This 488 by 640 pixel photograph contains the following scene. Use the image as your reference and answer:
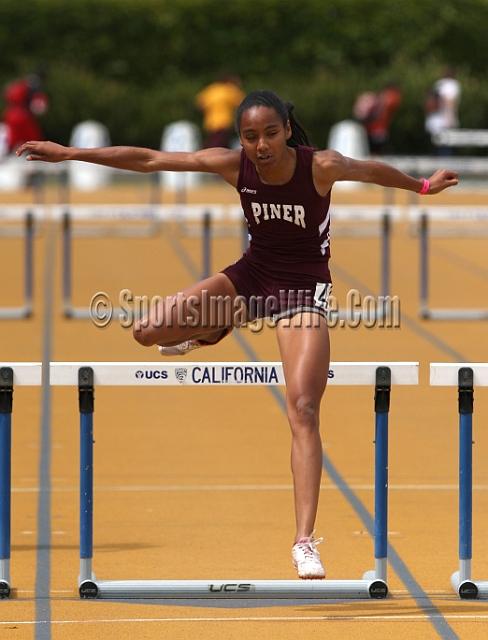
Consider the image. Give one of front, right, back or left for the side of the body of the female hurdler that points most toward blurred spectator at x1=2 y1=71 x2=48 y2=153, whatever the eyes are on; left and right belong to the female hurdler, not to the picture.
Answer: back

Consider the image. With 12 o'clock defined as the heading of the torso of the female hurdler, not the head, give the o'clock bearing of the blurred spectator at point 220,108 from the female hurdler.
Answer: The blurred spectator is roughly at 6 o'clock from the female hurdler.

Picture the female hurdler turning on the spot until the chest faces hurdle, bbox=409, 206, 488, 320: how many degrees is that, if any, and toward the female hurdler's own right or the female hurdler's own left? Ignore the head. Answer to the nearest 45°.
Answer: approximately 180°

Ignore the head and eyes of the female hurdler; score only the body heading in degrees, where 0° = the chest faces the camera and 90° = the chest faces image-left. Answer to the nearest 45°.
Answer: approximately 0°

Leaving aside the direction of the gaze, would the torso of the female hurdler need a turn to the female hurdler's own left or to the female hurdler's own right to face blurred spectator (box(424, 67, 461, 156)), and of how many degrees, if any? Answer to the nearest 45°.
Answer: approximately 180°

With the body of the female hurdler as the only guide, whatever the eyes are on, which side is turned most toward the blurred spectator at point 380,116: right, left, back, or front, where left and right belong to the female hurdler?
back

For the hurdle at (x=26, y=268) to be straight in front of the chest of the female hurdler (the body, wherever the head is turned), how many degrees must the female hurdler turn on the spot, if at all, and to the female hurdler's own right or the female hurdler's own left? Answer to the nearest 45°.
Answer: approximately 180°

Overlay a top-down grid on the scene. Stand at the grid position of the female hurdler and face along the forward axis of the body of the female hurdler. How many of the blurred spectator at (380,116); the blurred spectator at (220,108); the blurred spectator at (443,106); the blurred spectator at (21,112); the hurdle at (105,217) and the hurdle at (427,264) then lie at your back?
6
